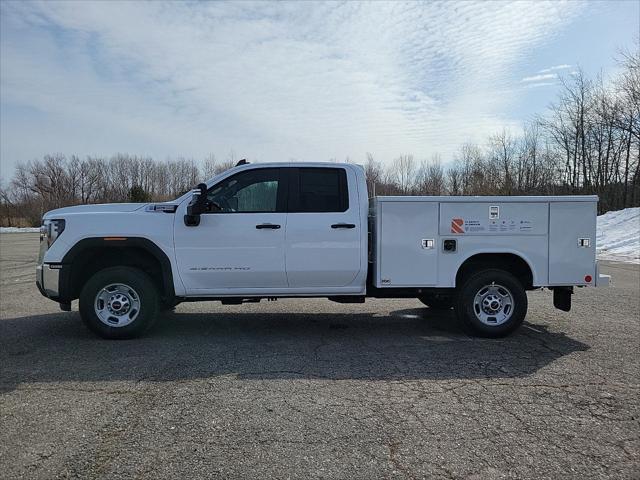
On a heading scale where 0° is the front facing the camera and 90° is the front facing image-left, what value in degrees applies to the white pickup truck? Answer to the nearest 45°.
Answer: approximately 90°
